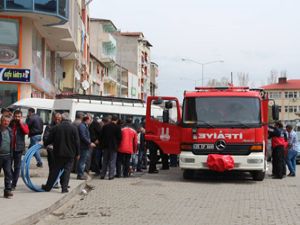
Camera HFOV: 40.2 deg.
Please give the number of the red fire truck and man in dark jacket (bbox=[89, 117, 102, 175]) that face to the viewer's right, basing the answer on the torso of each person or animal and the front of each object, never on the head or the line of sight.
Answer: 0

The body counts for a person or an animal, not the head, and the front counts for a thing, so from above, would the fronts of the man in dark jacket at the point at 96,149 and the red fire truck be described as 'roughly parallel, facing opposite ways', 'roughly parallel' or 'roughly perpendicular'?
roughly parallel, facing opposite ways

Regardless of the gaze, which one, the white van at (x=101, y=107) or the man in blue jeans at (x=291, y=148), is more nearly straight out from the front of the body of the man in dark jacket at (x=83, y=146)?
the man in blue jeans

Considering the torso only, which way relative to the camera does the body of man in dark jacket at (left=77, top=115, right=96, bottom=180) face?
to the viewer's right

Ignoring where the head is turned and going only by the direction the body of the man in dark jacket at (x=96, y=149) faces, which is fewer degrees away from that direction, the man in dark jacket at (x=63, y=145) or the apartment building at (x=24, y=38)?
the apartment building

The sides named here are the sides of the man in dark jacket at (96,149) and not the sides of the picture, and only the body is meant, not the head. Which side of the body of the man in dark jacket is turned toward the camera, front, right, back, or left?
back

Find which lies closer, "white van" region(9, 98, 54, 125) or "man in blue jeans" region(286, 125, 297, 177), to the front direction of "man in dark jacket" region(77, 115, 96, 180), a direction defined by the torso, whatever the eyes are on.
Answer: the man in blue jeans

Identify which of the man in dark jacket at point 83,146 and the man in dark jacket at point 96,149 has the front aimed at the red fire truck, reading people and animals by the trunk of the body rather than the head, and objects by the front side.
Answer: the man in dark jacket at point 83,146

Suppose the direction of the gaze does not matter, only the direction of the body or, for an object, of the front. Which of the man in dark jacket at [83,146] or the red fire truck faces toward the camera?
the red fire truck

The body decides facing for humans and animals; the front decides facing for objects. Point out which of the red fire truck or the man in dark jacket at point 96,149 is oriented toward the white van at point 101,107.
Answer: the man in dark jacket

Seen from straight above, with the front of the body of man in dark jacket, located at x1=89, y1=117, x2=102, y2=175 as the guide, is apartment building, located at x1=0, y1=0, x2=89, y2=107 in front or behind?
in front

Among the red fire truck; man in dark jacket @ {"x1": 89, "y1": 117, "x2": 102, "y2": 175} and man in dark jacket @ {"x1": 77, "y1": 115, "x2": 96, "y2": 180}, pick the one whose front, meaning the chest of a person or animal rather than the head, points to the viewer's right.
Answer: man in dark jacket @ {"x1": 77, "y1": 115, "x2": 96, "y2": 180}

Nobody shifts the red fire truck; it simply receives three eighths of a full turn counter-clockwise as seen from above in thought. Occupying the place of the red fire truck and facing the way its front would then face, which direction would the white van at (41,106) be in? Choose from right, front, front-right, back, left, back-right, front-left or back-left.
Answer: left

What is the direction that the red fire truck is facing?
toward the camera
